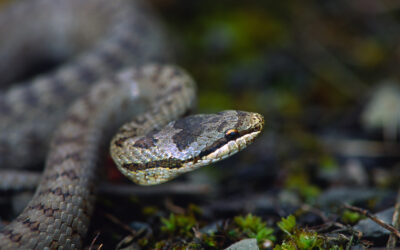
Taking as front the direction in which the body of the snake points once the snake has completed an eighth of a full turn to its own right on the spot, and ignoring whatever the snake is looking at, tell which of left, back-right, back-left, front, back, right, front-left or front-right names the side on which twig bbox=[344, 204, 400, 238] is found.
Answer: front

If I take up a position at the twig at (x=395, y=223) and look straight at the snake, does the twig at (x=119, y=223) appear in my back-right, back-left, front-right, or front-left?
front-left

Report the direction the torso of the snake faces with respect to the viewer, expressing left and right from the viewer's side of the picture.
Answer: facing to the right of the viewer

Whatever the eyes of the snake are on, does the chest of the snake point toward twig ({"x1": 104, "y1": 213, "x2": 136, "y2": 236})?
no

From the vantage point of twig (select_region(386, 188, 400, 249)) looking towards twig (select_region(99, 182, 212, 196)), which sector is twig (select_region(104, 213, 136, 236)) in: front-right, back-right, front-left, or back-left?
front-left
